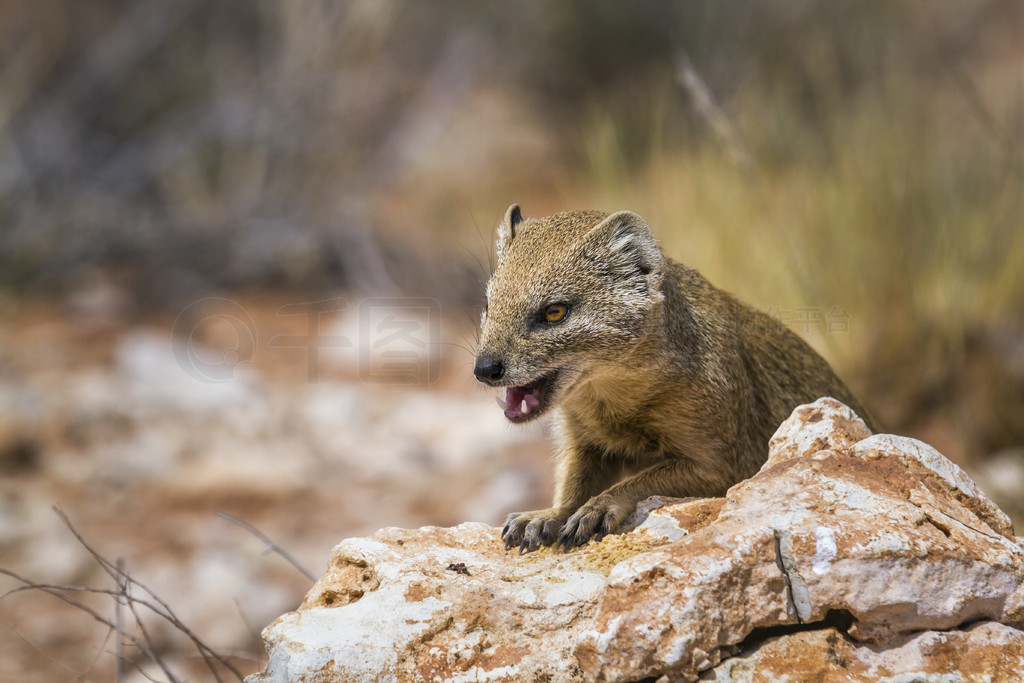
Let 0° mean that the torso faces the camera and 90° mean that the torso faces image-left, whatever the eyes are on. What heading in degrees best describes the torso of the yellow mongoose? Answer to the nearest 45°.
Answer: approximately 45°
